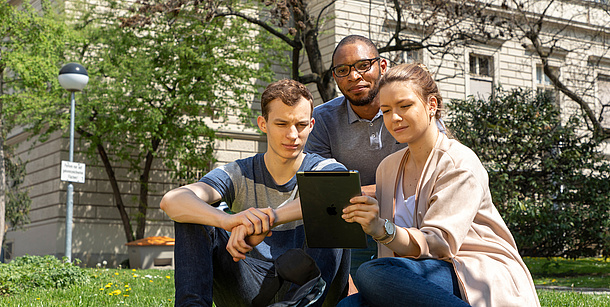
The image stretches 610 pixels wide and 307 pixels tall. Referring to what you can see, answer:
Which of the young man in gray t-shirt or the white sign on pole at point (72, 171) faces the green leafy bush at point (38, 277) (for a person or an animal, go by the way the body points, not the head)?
the white sign on pole

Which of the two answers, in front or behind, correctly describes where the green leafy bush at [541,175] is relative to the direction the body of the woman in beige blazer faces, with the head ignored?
behind

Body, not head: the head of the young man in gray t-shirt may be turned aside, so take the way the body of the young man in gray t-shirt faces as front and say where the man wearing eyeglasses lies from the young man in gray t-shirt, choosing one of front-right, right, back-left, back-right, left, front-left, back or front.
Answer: back-left

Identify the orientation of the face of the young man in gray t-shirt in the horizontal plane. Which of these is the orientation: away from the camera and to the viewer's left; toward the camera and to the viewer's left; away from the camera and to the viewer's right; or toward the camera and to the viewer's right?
toward the camera and to the viewer's right

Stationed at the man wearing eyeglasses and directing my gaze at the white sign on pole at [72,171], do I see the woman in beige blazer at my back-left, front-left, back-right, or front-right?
back-left

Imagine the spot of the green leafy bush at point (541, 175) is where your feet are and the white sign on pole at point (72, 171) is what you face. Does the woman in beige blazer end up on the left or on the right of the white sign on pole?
left

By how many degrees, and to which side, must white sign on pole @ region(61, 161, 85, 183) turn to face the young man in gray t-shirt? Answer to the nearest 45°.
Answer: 0° — it already faces them

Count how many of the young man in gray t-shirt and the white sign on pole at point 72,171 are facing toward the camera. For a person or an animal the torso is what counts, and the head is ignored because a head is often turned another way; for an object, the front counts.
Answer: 2

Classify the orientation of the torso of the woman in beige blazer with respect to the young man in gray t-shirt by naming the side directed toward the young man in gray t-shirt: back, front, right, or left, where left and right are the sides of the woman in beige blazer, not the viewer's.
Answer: front

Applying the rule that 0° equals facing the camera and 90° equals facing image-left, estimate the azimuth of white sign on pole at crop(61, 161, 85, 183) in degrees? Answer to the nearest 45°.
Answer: approximately 0°
